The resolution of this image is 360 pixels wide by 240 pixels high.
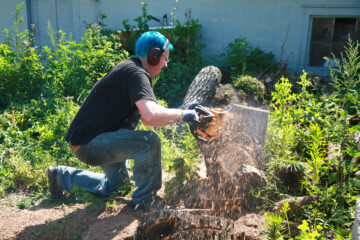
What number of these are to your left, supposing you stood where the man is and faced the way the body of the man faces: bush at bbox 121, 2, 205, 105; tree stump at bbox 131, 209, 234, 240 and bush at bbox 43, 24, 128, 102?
2

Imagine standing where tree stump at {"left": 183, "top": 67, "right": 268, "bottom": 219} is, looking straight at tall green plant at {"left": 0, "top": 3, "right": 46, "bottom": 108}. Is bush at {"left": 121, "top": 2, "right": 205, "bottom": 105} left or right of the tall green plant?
right

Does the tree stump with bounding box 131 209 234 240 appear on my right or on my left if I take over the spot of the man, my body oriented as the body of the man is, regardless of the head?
on my right

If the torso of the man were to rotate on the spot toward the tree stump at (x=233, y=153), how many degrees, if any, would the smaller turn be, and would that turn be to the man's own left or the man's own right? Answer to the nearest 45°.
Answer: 0° — they already face it

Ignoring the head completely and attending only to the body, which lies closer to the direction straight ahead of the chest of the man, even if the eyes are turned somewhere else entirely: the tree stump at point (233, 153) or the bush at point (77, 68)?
the tree stump

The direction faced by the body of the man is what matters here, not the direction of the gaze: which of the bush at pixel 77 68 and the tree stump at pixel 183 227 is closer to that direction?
the tree stump

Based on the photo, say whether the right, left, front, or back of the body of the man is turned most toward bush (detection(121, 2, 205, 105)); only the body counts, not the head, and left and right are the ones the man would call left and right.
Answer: left

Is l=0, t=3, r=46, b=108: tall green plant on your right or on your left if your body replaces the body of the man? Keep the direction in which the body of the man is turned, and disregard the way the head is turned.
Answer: on your left

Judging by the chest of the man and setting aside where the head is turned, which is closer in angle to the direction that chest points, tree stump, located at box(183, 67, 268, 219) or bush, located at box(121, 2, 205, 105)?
the tree stump

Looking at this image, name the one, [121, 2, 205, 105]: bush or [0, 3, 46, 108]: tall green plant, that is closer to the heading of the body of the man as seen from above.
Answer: the bush

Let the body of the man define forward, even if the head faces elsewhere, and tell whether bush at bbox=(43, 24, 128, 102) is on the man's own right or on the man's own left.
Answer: on the man's own left

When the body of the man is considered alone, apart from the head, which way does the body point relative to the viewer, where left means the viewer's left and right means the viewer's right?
facing to the right of the viewer

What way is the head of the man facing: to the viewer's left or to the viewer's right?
to the viewer's right
